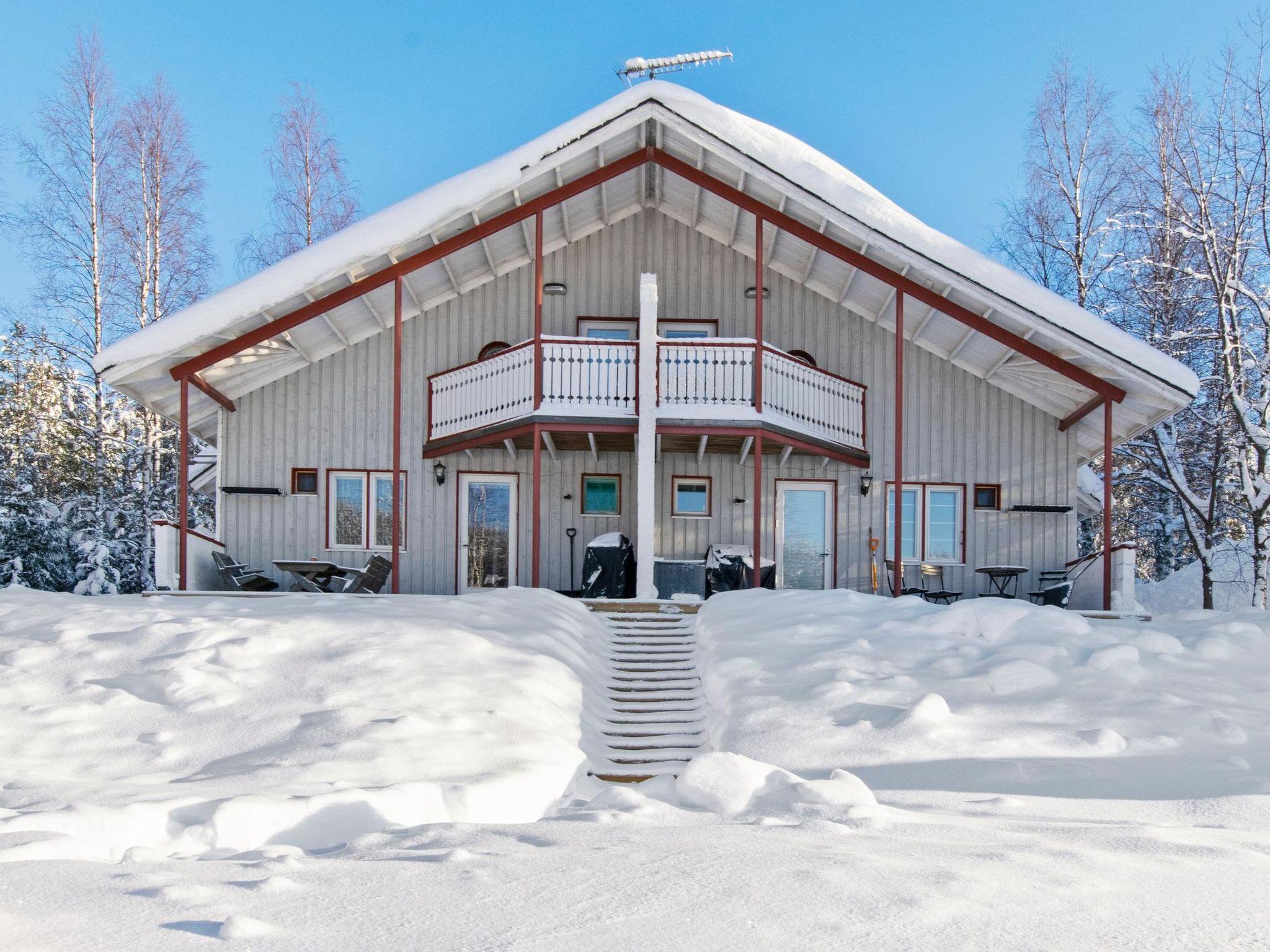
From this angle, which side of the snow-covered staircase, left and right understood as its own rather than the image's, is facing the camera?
front

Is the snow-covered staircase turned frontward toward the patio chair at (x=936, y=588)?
no

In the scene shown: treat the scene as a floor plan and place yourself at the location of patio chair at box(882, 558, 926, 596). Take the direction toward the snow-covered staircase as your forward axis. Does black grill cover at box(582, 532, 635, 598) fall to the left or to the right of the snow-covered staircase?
right

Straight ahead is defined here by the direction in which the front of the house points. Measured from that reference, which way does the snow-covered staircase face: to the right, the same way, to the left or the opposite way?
the same way

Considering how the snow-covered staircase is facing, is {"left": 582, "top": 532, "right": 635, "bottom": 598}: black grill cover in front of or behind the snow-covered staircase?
behind

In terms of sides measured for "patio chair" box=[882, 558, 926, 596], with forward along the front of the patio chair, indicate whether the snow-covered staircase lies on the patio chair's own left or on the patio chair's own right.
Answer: on the patio chair's own right

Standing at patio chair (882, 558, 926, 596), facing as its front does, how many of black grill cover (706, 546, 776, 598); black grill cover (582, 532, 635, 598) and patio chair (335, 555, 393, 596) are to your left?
0

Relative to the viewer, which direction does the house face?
toward the camera

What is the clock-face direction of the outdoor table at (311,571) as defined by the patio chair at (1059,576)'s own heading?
The outdoor table is roughly at 11 o'clock from the patio chair.

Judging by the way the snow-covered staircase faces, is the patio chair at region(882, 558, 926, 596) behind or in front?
behind

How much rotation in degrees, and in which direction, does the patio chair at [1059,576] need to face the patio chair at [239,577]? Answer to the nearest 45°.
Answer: approximately 45° to its left

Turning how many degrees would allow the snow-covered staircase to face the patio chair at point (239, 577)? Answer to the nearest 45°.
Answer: approximately 135° to its right

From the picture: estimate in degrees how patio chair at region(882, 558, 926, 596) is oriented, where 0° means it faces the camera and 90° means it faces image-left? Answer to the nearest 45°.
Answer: approximately 315°

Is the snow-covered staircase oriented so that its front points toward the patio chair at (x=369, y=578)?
no

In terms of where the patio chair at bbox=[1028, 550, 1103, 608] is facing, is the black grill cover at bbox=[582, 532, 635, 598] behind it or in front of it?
in front

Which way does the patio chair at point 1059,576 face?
to the viewer's left

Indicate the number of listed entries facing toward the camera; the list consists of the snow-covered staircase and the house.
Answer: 2

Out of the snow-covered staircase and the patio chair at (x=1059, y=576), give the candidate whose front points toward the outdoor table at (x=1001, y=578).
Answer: the patio chair
